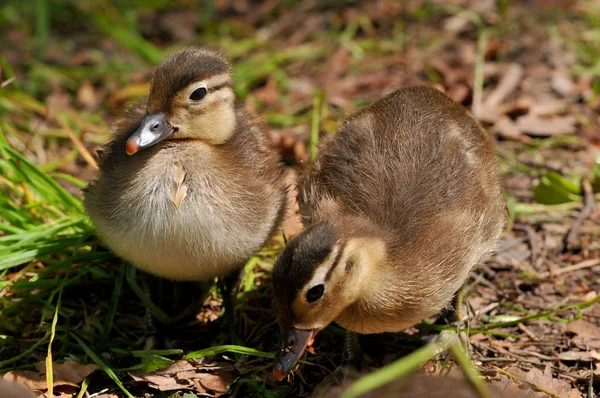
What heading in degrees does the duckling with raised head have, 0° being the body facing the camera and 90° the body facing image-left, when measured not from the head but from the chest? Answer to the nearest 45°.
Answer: approximately 0°

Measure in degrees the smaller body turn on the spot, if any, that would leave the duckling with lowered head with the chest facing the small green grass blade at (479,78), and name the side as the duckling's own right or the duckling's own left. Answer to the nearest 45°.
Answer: approximately 135° to the duckling's own right

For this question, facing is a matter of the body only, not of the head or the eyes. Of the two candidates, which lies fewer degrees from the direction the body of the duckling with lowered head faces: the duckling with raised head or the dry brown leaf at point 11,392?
the dry brown leaf

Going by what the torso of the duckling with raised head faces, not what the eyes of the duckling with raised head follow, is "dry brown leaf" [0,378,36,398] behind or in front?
in front

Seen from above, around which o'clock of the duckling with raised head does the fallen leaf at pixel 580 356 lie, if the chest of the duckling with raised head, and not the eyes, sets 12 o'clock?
The fallen leaf is roughly at 10 o'clock from the duckling with raised head.

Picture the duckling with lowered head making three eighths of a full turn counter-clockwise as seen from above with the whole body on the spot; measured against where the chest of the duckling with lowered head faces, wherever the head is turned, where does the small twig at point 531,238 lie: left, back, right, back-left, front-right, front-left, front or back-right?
front-left

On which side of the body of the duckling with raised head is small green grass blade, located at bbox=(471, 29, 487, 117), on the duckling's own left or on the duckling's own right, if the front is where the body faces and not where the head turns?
on the duckling's own left
